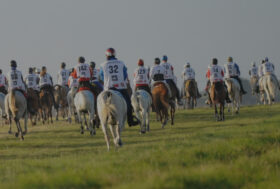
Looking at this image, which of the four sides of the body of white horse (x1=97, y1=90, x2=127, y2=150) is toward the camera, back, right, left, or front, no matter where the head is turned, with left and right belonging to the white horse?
back

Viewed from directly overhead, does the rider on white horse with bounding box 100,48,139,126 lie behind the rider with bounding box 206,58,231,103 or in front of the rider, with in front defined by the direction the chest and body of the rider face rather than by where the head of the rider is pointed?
behind

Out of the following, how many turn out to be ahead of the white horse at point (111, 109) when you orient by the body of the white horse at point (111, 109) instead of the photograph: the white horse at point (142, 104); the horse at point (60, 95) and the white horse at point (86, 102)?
3

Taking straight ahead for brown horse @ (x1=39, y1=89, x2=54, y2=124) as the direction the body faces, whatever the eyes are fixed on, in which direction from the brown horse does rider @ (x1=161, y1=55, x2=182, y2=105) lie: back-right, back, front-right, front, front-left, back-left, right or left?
back-right

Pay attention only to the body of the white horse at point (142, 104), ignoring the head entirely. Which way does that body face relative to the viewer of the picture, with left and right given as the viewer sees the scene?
facing away from the viewer

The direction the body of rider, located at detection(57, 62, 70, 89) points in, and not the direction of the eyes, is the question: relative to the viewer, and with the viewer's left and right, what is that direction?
facing away from the viewer

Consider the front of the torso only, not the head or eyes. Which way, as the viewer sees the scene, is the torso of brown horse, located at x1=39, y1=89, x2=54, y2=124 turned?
away from the camera

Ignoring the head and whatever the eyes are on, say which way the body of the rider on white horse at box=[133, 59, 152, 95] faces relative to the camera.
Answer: away from the camera

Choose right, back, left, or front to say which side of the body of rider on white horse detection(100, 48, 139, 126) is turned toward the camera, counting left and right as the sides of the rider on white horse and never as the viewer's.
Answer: back

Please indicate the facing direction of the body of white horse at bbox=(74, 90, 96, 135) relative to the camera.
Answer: away from the camera

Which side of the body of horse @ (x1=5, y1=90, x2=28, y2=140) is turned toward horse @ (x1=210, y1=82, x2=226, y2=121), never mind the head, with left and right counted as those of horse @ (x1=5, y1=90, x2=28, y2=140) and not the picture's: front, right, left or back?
right

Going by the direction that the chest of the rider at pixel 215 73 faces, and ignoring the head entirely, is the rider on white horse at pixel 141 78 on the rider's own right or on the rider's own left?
on the rider's own left

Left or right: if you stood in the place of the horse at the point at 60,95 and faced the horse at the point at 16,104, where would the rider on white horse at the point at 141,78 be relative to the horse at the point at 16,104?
left

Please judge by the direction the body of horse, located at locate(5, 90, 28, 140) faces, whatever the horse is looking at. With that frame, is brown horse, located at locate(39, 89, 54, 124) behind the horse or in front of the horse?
in front

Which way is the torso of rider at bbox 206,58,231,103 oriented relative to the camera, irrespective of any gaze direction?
away from the camera
